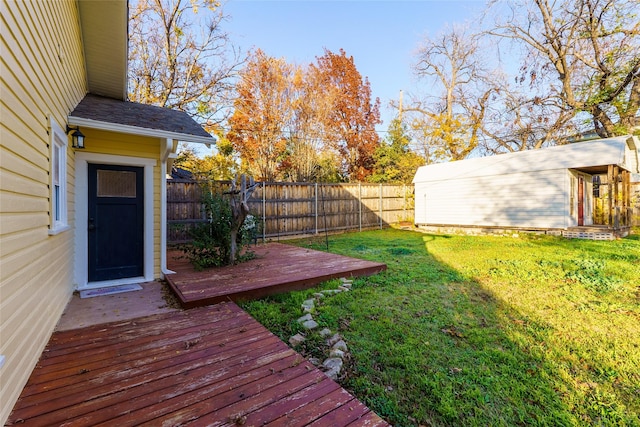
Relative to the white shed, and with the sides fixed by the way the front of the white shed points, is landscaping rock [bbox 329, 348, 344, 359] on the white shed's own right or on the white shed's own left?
on the white shed's own right

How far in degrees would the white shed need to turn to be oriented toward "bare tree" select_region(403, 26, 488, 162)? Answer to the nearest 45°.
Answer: approximately 180°

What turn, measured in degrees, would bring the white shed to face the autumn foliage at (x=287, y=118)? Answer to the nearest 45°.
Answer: approximately 135° to its right

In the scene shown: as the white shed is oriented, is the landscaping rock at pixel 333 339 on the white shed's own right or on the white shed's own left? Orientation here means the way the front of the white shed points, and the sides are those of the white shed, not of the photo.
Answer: on the white shed's own right

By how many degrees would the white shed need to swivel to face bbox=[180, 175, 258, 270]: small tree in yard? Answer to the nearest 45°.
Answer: approximately 90° to its right

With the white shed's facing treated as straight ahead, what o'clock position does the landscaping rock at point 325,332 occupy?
The landscaping rock is roughly at 2 o'clock from the white shed.

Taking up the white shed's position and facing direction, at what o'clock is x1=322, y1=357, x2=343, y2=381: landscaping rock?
The landscaping rock is roughly at 2 o'clock from the white shed.

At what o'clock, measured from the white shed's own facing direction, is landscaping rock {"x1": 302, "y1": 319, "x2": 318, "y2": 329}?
The landscaping rock is roughly at 2 o'clock from the white shed.

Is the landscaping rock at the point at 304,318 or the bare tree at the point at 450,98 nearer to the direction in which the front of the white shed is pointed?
the landscaping rock

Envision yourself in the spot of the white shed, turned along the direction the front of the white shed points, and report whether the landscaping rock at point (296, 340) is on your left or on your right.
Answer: on your right

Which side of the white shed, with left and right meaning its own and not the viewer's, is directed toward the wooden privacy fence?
right

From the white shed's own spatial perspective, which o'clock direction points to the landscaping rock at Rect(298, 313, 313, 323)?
The landscaping rock is roughly at 2 o'clock from the white shed.
